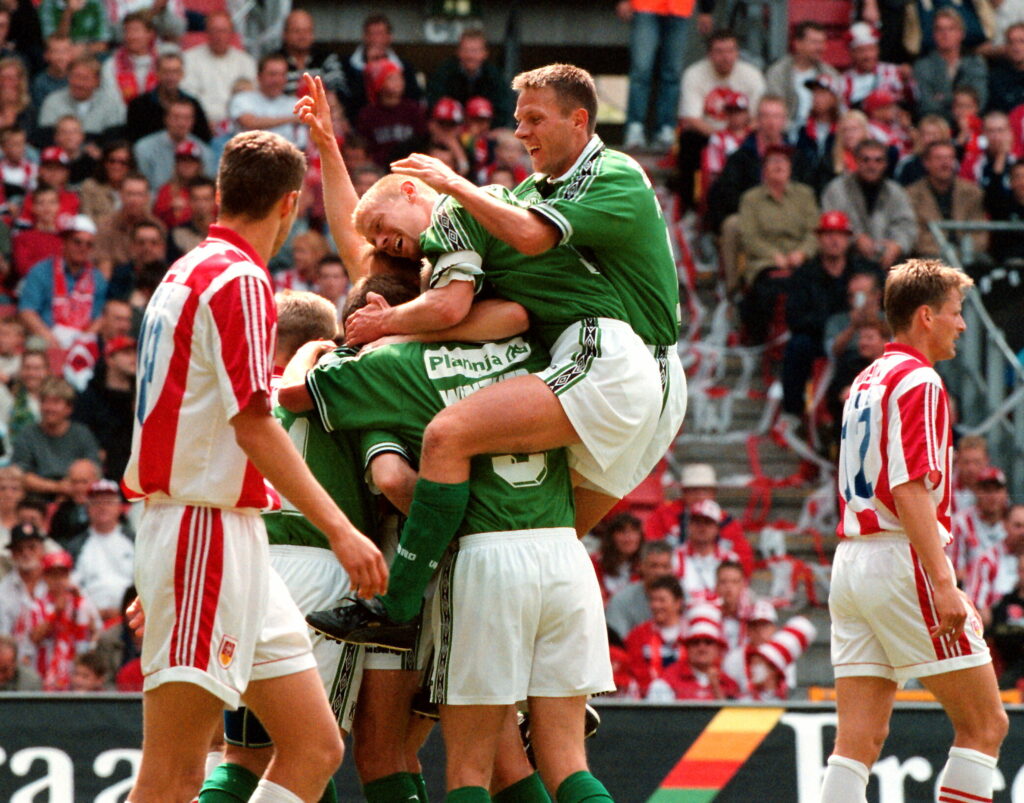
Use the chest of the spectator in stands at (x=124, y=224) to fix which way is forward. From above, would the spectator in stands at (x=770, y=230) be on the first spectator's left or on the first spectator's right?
on the first spectator's left

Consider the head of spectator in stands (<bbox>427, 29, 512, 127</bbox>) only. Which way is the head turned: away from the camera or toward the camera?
toward the camera

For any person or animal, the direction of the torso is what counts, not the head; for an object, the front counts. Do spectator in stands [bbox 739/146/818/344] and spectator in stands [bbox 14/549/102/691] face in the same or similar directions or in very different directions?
same or similar directions

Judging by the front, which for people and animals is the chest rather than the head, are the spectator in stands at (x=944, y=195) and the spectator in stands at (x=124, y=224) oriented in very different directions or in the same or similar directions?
same or similar directions

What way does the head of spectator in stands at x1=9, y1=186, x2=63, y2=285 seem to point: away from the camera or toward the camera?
toward the camera

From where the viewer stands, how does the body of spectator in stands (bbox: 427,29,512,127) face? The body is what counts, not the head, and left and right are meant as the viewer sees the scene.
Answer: facing the viewer

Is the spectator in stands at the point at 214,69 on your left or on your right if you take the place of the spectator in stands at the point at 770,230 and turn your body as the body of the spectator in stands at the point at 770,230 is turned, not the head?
on your right

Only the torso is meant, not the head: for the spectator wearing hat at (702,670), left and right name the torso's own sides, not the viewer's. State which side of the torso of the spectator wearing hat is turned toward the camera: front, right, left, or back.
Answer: front

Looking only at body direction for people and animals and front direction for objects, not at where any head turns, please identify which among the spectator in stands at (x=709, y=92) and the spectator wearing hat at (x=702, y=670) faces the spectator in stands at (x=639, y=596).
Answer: the spectator in stands at (x=709, y=92)

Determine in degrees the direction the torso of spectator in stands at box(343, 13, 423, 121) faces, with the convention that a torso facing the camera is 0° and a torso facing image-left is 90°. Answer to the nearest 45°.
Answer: approximately 0°

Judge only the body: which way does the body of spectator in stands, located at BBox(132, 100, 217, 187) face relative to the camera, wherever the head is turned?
toward the camera

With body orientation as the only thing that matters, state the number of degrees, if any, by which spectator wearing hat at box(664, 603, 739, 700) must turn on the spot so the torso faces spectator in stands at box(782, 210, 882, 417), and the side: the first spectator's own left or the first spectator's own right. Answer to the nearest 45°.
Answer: approximately 180°

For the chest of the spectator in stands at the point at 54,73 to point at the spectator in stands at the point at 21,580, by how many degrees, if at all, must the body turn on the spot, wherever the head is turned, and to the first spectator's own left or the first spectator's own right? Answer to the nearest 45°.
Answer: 0° — they already face them

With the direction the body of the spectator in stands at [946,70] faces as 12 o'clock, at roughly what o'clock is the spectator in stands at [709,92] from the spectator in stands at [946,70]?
the spectator in stands at [709,92] is roughly at 2 o'clock from the spectator in stands at [946,70].

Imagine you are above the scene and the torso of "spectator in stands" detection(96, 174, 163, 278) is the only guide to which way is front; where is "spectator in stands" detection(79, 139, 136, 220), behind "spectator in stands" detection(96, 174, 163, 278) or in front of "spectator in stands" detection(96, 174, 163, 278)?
behind

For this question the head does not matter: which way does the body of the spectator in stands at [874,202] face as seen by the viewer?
toward the camera

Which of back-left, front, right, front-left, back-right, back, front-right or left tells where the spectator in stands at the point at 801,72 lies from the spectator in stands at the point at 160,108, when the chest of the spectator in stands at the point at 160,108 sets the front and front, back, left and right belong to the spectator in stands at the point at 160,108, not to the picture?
left
